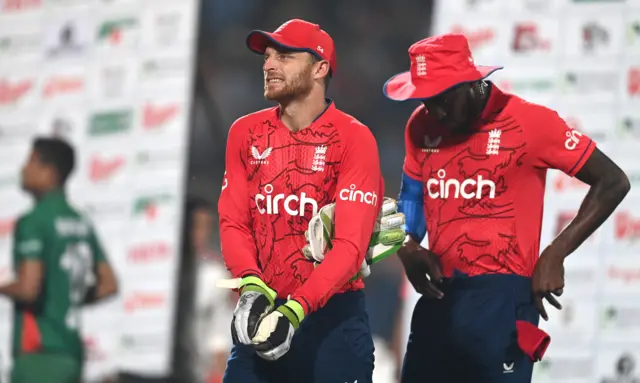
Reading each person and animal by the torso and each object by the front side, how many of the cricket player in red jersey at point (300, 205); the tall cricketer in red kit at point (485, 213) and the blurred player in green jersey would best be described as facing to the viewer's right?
0

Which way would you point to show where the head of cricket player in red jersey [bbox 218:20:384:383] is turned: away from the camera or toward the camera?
toward the camera

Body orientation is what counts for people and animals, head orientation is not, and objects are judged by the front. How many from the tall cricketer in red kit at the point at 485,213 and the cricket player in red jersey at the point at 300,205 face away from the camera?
0

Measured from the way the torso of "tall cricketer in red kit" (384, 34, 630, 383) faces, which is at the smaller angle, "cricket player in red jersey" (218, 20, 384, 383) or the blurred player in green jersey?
the cricket player in red jersey

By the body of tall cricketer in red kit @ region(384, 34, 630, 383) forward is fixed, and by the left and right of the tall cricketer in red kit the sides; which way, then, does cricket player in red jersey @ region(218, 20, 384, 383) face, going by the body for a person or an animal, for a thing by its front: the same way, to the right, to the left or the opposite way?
the same way

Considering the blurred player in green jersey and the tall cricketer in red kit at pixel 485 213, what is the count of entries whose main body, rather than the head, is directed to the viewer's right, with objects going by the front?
0

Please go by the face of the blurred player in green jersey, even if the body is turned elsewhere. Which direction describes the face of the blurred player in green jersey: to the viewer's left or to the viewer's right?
to the viewer's left

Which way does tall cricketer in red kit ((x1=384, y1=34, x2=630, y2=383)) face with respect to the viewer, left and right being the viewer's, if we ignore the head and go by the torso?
facing the viewer and to the left of the viewer

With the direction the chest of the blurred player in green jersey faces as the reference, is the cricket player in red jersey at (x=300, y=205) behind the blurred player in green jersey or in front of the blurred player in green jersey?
behind

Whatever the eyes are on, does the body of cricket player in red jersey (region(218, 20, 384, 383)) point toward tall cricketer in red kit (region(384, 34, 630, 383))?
no

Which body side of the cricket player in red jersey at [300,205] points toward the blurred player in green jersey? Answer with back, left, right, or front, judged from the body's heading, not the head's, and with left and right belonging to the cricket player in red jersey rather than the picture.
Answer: right
